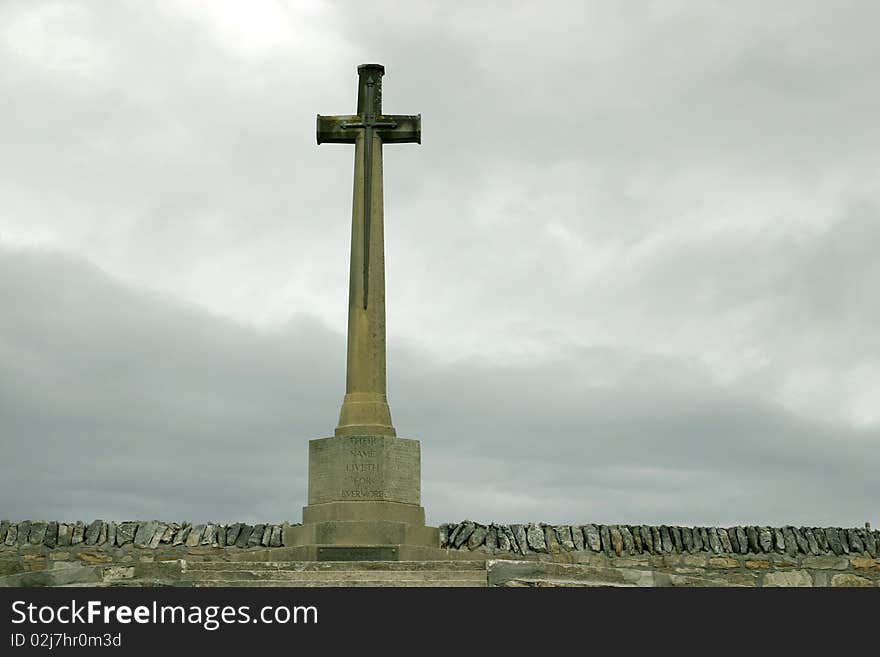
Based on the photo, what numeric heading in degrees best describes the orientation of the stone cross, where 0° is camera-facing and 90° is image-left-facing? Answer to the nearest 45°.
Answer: approximately 0°
